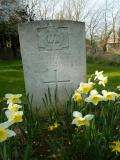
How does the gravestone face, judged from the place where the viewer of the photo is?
facing the viewer

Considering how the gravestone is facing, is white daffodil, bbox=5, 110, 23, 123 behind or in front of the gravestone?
in front
